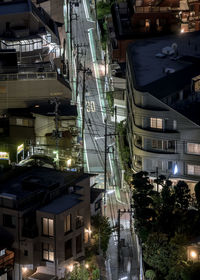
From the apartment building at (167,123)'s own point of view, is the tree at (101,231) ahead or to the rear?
ahead

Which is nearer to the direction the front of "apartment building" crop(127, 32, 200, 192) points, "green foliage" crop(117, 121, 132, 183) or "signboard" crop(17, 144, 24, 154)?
the signboard

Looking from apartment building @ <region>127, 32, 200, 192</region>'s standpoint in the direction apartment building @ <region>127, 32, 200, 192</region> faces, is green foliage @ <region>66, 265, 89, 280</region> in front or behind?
in front
